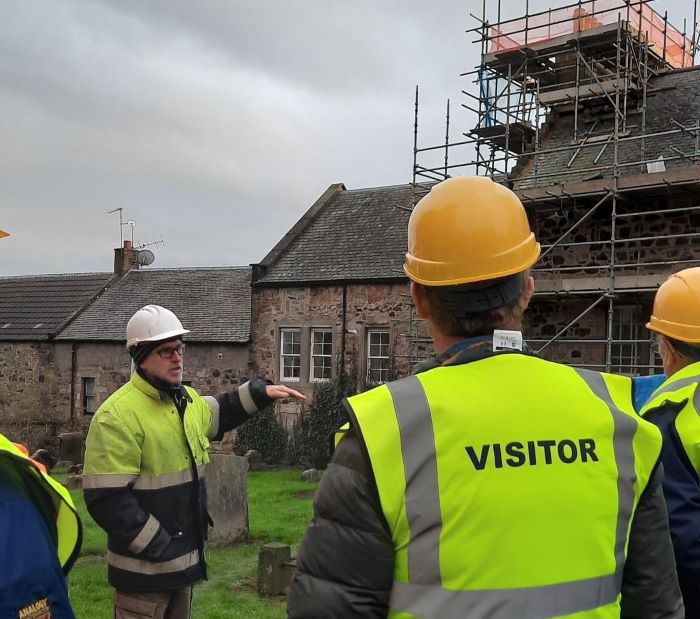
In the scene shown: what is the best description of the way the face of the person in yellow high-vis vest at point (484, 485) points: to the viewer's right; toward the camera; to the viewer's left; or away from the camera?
away from the camera

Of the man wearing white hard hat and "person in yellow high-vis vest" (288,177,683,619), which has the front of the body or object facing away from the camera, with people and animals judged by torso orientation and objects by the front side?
the person in yellow high-vis vest

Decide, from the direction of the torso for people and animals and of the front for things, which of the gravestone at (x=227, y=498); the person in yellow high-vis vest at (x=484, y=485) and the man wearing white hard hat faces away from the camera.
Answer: the person in yellow high-vis vest

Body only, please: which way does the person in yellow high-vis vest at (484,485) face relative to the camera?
away from the camera

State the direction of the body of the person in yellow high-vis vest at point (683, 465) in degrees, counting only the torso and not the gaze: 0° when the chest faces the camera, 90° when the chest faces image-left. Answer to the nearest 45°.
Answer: approximately 135°

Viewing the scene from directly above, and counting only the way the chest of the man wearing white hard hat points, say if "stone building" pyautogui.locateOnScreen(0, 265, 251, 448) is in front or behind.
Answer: behind

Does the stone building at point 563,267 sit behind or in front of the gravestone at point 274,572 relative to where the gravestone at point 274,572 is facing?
behind

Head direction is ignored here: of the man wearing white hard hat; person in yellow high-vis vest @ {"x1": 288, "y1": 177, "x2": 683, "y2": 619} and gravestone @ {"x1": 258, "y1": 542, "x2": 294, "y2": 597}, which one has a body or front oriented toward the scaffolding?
the person in yellow high-vis vest

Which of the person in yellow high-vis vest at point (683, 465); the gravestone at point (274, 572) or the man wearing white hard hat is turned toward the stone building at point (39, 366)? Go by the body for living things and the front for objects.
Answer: the person in yellow high-vis vest

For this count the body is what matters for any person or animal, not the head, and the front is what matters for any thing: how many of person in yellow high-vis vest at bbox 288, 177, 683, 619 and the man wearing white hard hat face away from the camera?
1

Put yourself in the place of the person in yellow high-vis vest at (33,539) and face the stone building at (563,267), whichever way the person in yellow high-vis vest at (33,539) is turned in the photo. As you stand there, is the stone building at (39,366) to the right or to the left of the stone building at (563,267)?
left

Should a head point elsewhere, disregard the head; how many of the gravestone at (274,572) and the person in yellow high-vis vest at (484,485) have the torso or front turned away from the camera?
1
